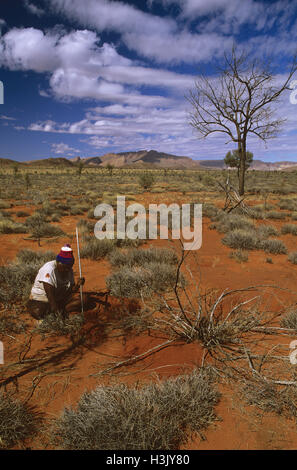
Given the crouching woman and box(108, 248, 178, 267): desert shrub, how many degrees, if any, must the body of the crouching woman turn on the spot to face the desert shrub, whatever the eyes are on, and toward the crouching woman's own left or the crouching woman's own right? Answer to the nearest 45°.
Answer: approximately 90° to the crouching woman's own left

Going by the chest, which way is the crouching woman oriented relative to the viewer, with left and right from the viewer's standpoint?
facing the viewer and to the right of the viewer

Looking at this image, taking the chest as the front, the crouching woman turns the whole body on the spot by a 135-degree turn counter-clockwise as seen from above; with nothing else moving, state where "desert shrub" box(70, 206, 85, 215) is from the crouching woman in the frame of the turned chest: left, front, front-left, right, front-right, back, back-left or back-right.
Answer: front

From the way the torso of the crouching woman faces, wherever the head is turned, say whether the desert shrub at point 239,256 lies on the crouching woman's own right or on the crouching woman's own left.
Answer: on the crouching woman's own left

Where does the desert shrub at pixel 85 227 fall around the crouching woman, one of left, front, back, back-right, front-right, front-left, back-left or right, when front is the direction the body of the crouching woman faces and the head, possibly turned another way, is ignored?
back-left

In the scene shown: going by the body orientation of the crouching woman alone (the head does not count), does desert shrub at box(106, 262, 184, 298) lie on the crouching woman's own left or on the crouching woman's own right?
on the crouching woman's own left

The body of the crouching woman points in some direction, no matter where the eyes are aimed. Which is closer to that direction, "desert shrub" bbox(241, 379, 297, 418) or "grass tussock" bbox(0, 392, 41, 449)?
the desert shrub
